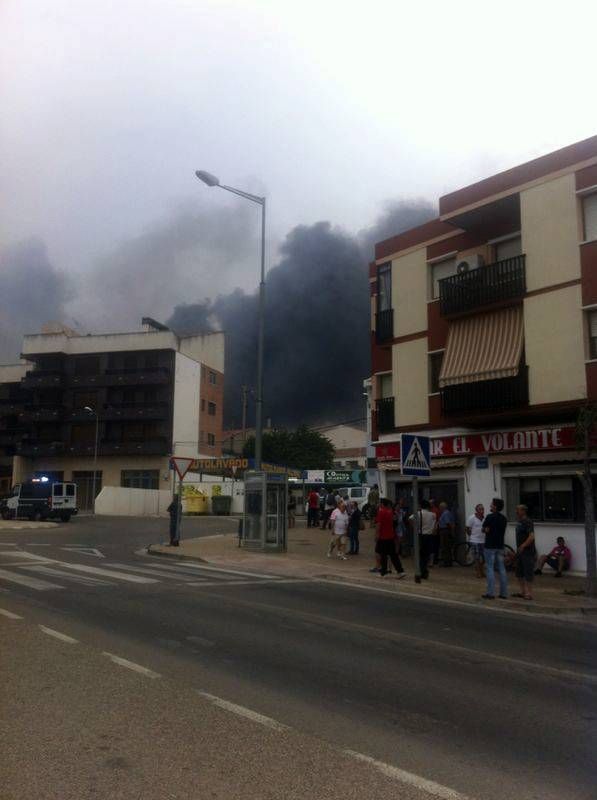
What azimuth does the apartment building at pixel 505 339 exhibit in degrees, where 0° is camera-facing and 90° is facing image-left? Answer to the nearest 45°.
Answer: approximately 45°

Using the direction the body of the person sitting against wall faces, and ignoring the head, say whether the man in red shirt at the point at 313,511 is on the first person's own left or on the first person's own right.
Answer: on the first person's own right

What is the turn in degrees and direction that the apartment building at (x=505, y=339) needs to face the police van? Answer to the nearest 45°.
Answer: approximately 90° to its right

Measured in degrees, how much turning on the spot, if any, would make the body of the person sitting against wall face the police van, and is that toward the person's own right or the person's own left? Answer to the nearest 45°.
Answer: approximately 90° to the person's own right
